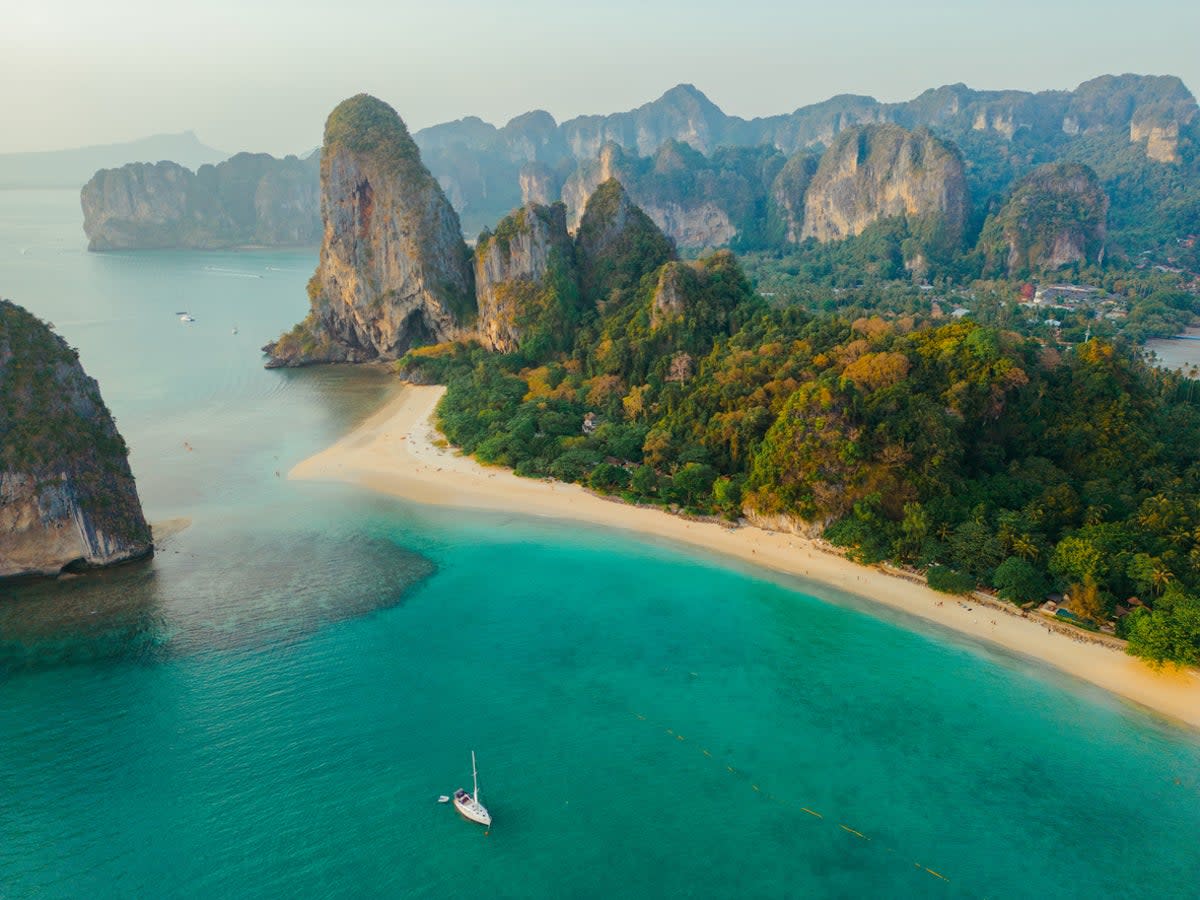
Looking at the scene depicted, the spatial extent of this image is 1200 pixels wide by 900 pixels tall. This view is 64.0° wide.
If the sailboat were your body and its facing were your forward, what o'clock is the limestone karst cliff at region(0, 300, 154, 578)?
The limestone karst cliff is roughly at 6 o'clock from the sailboat.

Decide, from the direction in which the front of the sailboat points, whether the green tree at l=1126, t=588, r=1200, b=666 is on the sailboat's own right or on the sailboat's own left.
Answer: on the sailboat's own left

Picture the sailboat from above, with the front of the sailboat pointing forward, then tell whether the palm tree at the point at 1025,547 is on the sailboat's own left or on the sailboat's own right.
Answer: on the sailboat's own left

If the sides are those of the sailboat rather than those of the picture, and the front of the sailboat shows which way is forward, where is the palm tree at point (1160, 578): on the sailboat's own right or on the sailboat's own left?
on the sailboat's own left

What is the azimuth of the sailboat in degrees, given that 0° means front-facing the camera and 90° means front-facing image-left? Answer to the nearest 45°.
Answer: approximately 315°
